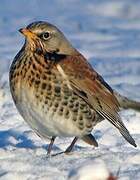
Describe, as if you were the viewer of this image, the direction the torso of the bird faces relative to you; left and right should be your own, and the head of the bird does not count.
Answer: facing the viewer and to the left of the viewer
